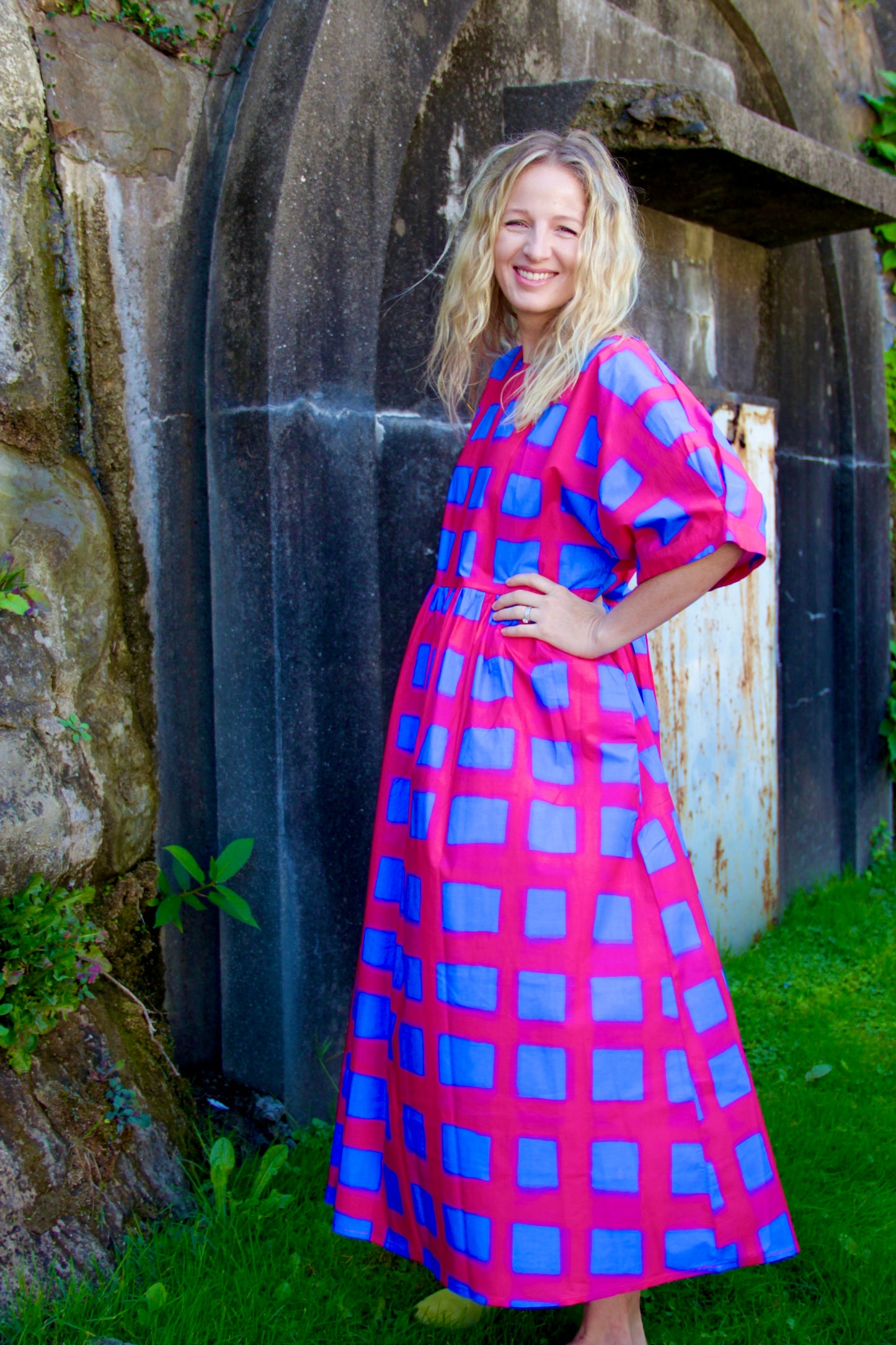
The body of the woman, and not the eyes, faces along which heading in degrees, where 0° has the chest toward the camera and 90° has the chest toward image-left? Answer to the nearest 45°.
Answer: approximately 45°

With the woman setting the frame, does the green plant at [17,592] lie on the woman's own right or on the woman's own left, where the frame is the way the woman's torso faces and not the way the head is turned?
on the woman's own right

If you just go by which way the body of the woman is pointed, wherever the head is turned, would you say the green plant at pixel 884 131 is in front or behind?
behind

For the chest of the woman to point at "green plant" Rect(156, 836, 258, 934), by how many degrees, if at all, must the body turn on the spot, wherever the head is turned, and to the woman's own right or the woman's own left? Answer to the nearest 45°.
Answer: approximately 90° to the woman's own right

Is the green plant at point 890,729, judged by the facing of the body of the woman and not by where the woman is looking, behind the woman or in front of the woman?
behind

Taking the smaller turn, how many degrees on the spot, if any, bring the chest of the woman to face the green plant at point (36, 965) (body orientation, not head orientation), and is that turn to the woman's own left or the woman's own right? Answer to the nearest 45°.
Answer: approximately 45° to the woman's own right

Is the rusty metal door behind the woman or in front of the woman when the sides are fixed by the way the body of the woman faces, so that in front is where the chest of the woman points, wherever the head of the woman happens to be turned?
behind

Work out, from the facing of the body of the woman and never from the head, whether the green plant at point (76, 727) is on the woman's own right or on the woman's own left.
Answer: on the woman's own right
